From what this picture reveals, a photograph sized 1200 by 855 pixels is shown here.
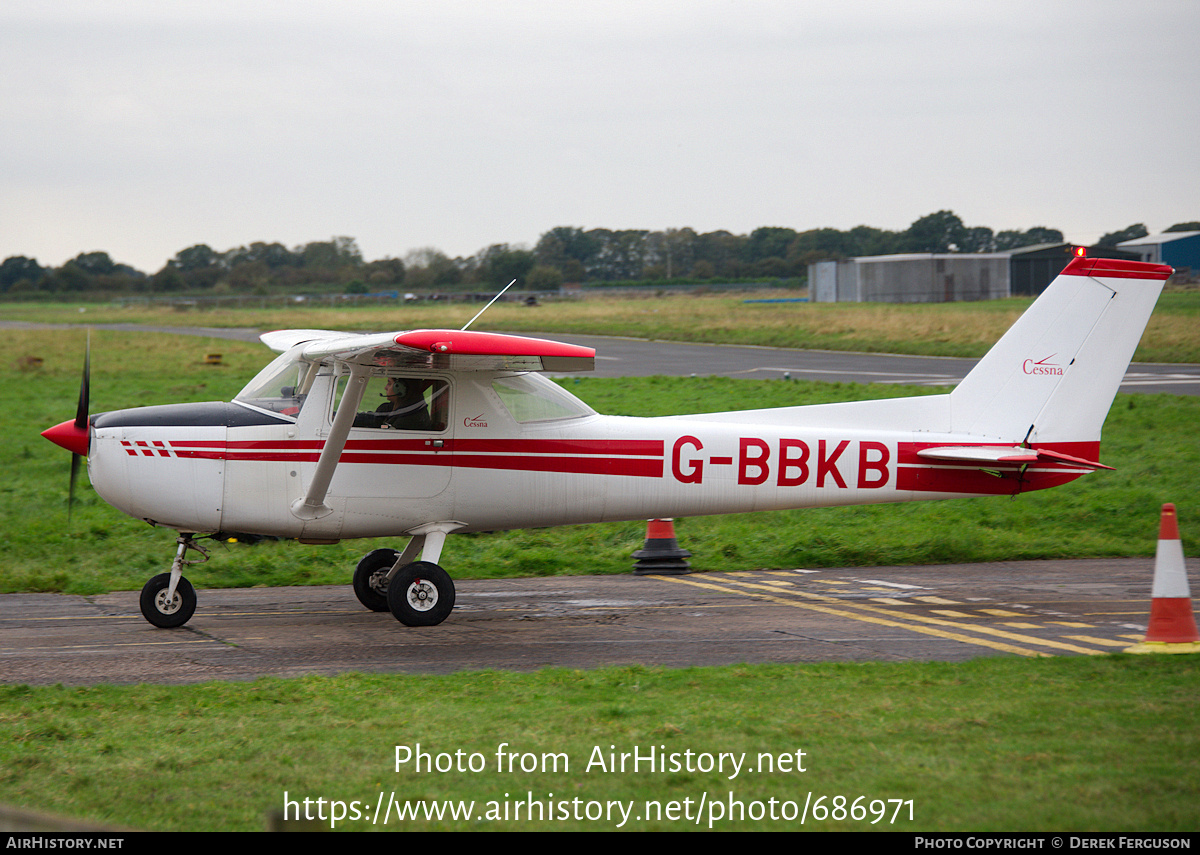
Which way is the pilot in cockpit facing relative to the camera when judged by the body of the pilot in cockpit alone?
to the viewer's left

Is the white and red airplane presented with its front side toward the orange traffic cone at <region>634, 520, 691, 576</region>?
no

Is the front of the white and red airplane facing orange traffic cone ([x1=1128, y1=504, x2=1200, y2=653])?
no

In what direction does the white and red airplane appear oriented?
to the viewer's left

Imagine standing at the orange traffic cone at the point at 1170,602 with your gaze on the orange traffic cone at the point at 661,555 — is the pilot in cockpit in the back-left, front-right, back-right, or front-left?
front-left

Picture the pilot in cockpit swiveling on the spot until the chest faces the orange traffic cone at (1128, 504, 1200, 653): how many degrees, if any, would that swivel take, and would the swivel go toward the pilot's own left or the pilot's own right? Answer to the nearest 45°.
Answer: approximately 135° to the pilot's own left

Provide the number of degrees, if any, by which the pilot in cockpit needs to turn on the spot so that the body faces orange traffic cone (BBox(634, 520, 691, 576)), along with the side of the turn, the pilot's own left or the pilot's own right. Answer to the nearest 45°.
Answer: approximately 135° to the pilot's own right
